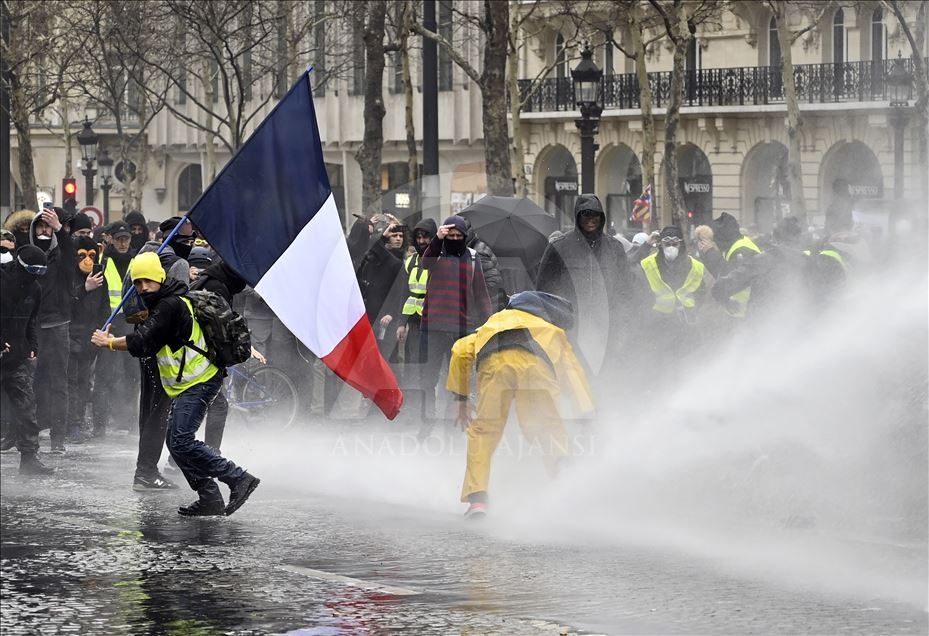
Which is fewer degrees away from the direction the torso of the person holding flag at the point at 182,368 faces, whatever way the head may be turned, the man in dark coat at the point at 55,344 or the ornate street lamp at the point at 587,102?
the man in dark coat

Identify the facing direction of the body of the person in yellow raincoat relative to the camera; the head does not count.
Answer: away from the camera

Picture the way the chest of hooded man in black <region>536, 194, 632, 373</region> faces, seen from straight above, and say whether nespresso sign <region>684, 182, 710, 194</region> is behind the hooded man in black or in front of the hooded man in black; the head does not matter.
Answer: behind

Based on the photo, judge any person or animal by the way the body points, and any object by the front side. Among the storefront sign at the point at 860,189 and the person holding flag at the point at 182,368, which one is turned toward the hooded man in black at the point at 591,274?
the storefront sign

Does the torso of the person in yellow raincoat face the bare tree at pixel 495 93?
yes

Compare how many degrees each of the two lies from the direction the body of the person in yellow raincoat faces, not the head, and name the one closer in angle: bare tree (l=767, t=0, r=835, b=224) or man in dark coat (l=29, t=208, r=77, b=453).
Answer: the bare tree

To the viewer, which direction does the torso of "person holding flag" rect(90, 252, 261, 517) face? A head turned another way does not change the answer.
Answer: to the viewer's left

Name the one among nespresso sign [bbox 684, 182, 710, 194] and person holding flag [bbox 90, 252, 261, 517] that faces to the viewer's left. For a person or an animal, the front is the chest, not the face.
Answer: the person holding flag
